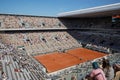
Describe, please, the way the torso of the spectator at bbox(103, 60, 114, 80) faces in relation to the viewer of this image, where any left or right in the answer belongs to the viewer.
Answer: facing away from the viewer and to the left of the viewer
